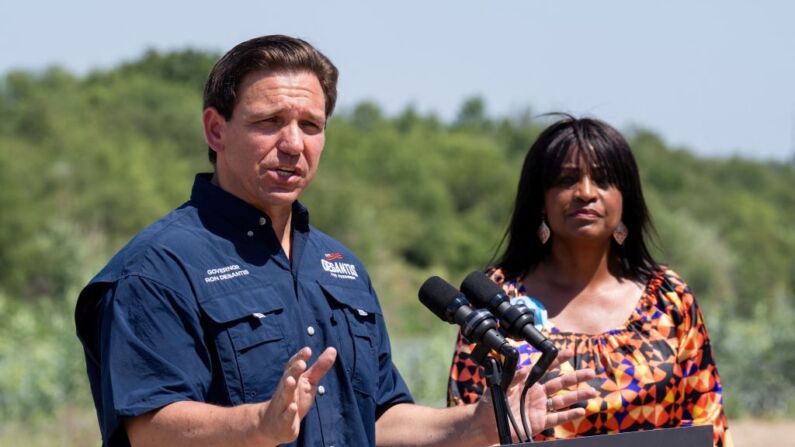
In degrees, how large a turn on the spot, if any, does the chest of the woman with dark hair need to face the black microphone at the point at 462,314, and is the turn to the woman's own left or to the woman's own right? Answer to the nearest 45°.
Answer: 0° — they already face it

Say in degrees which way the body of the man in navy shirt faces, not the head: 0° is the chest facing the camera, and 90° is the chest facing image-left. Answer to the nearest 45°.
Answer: approximately 315°

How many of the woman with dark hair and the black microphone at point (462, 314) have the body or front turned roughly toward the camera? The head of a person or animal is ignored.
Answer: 1

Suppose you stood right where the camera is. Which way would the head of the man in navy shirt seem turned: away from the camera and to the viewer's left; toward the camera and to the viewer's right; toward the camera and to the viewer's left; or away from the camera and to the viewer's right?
toward the camera and to the viewer's right

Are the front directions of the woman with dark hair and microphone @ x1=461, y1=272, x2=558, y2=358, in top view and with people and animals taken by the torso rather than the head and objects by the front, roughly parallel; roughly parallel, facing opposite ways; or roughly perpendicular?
roughly perpendicular

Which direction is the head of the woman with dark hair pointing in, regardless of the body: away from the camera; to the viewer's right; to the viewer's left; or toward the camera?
toward the camera

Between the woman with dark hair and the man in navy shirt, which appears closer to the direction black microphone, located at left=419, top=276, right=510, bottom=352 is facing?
the man in navy shirt

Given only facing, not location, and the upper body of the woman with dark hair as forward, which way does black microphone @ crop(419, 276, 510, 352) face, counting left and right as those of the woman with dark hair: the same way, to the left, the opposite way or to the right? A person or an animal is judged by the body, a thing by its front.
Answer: to the right

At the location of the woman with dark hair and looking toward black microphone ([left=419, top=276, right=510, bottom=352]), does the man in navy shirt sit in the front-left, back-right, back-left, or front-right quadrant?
front-right

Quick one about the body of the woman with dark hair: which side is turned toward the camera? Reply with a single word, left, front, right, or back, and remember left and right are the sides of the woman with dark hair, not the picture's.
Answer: front

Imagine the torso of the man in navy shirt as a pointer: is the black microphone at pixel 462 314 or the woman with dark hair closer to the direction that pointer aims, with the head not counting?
the black microphone

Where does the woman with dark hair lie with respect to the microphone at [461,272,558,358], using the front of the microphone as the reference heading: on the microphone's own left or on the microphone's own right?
on the microphone's own right

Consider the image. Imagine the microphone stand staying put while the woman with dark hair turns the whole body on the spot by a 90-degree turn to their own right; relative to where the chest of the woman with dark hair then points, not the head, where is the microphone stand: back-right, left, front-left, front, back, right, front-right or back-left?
left

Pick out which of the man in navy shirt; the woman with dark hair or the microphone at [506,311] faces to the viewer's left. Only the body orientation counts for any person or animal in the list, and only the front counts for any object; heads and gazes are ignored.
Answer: the microphone

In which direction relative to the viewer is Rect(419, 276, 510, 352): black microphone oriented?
to the viewer's left

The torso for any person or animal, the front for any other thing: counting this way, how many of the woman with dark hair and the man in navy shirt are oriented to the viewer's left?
0

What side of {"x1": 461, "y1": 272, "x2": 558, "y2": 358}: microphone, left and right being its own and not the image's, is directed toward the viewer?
left

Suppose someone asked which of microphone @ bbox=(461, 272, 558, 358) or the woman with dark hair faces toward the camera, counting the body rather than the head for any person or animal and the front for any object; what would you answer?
the woman with dark hair
